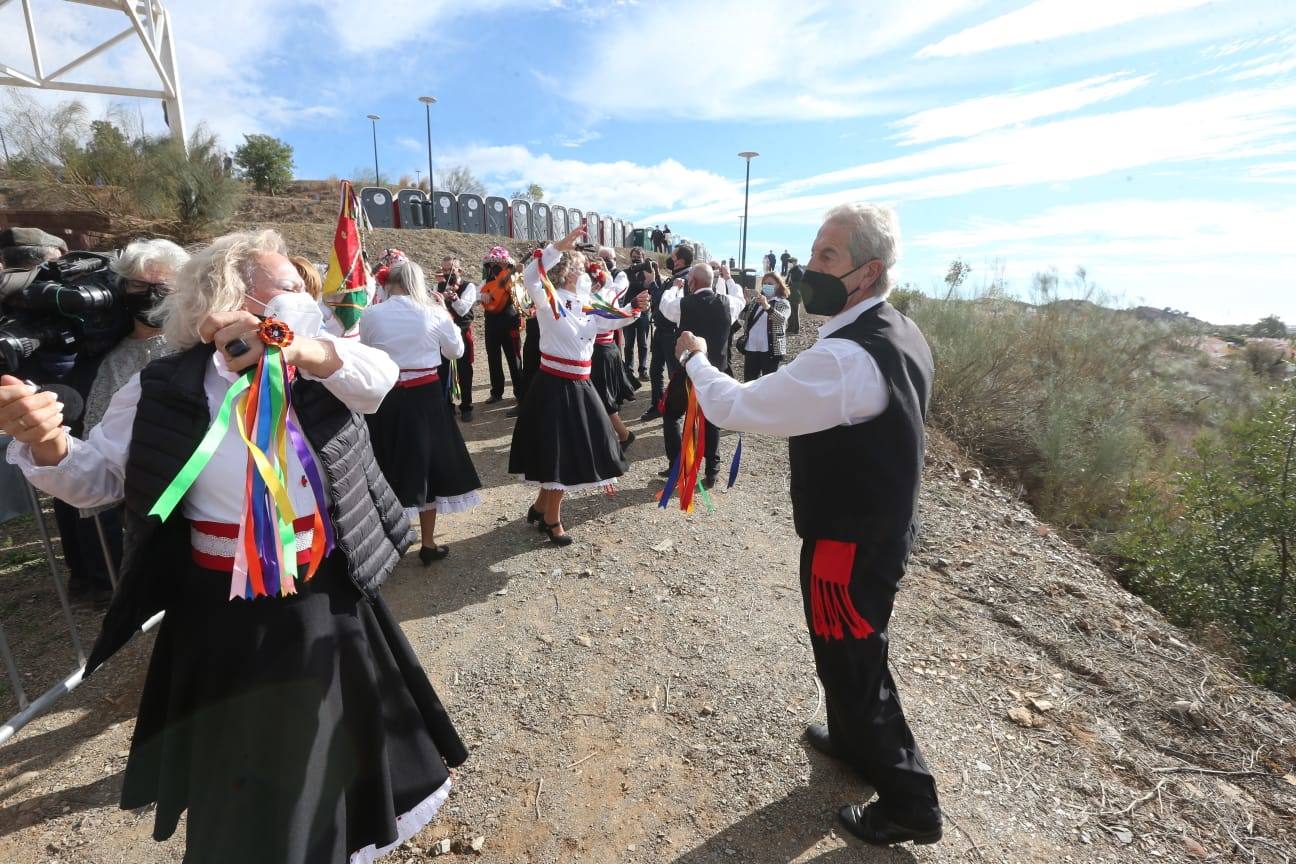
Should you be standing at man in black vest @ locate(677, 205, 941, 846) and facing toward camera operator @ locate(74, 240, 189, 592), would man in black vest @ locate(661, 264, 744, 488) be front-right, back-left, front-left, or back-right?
front-right

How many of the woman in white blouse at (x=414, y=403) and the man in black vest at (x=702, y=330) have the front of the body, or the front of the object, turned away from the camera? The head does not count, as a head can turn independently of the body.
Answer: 2

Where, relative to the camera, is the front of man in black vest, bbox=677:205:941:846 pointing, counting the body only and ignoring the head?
to the viewer's left

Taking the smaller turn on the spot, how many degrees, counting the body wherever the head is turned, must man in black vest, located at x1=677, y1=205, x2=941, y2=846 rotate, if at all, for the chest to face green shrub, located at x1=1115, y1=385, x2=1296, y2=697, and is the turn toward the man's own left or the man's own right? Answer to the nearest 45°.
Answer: approximately 135° to the man's own right

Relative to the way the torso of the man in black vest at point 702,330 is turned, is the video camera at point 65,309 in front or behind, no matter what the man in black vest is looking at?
behind

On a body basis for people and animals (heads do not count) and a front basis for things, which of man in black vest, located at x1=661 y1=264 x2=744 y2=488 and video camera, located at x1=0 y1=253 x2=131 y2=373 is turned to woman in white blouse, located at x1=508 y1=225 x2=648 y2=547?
the video camera

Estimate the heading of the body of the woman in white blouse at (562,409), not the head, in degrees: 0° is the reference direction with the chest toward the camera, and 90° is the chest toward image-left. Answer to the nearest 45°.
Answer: approximately 315°

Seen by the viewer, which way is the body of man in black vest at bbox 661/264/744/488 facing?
away from the camera

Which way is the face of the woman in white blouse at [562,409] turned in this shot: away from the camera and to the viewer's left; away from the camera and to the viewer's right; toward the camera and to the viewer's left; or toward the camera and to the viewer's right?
toward the camera and to the viewer's right

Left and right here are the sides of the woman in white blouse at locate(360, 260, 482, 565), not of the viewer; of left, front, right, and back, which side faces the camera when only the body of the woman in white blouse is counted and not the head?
back

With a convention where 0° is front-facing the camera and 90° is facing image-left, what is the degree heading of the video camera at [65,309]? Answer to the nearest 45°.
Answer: approximately 270°

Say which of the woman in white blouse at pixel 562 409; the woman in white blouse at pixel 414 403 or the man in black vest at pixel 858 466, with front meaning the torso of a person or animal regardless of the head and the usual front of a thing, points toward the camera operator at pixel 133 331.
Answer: the man in black vest

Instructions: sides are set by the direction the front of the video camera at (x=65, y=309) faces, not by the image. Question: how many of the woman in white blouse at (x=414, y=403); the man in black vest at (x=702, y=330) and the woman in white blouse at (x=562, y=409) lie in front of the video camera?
3
